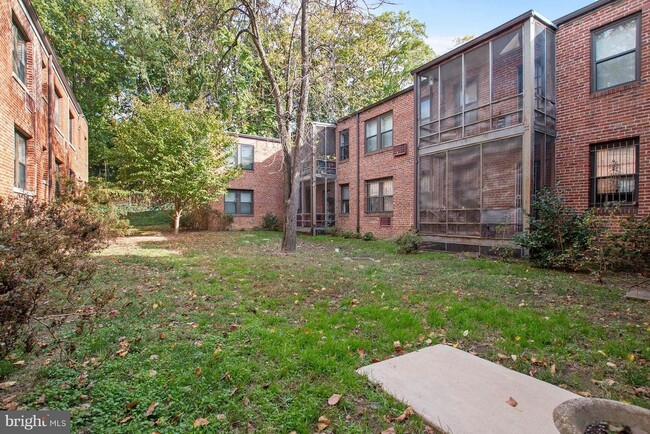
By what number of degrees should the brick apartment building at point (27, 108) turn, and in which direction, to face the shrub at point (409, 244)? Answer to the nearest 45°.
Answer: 0° — it already faces it

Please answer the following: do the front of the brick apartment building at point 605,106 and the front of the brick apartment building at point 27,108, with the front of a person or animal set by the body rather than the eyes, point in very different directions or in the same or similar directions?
very different directions

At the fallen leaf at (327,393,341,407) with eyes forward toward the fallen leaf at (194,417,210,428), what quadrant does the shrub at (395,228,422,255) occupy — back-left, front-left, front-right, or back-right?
back-right

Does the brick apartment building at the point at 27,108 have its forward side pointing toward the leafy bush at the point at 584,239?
yes

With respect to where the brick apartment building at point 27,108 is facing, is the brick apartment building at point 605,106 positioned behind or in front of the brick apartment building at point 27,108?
in front

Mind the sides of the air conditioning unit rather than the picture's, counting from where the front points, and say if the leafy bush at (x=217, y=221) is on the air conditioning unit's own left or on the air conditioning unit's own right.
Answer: on the air conditioning unit's own right

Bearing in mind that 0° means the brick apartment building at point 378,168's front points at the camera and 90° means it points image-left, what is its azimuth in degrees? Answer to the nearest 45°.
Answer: approximately 45°

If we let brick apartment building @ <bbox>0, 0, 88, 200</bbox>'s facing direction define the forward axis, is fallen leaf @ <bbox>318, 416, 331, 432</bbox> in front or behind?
in front

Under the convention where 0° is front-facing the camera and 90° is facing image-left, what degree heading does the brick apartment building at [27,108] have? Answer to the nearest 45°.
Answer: approximately 315°

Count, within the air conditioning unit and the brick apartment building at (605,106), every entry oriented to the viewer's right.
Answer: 0

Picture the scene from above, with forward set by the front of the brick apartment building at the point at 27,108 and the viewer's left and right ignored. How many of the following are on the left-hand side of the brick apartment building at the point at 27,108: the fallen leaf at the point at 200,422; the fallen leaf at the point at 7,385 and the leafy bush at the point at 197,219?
1

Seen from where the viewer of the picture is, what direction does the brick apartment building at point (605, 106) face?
facing the viewer and to the left of the viewer

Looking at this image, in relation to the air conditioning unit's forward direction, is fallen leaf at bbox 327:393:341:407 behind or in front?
in front

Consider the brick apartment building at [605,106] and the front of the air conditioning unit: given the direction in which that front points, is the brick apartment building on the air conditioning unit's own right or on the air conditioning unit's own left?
on the air conditioning unit's own left
